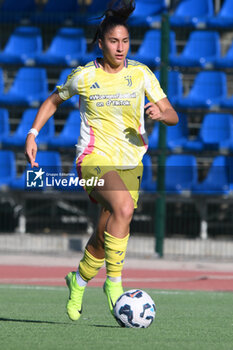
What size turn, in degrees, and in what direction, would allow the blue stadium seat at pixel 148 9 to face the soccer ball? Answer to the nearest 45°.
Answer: approximately 45° to its left

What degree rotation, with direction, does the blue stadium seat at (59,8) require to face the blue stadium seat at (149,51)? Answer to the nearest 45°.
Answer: approximately 90° to its left

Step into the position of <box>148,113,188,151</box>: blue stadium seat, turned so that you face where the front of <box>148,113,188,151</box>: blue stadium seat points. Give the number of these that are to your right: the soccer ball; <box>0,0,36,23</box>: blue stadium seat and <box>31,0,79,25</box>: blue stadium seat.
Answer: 2

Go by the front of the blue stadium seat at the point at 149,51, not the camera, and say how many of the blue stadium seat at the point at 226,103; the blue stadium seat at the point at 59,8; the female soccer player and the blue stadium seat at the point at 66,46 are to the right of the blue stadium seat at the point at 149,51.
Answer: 2

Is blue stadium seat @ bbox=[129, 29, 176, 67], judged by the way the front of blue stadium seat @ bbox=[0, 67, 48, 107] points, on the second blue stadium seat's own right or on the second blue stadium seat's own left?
on the second blue stadium seat's own left

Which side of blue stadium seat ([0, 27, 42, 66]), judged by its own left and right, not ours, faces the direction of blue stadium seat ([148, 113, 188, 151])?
left
